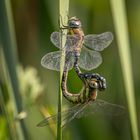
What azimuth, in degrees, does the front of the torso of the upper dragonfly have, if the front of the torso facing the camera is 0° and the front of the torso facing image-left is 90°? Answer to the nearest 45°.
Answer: approximately 180°

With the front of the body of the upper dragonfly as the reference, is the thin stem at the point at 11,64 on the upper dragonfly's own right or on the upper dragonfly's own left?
on the upper dragonfly's own left
